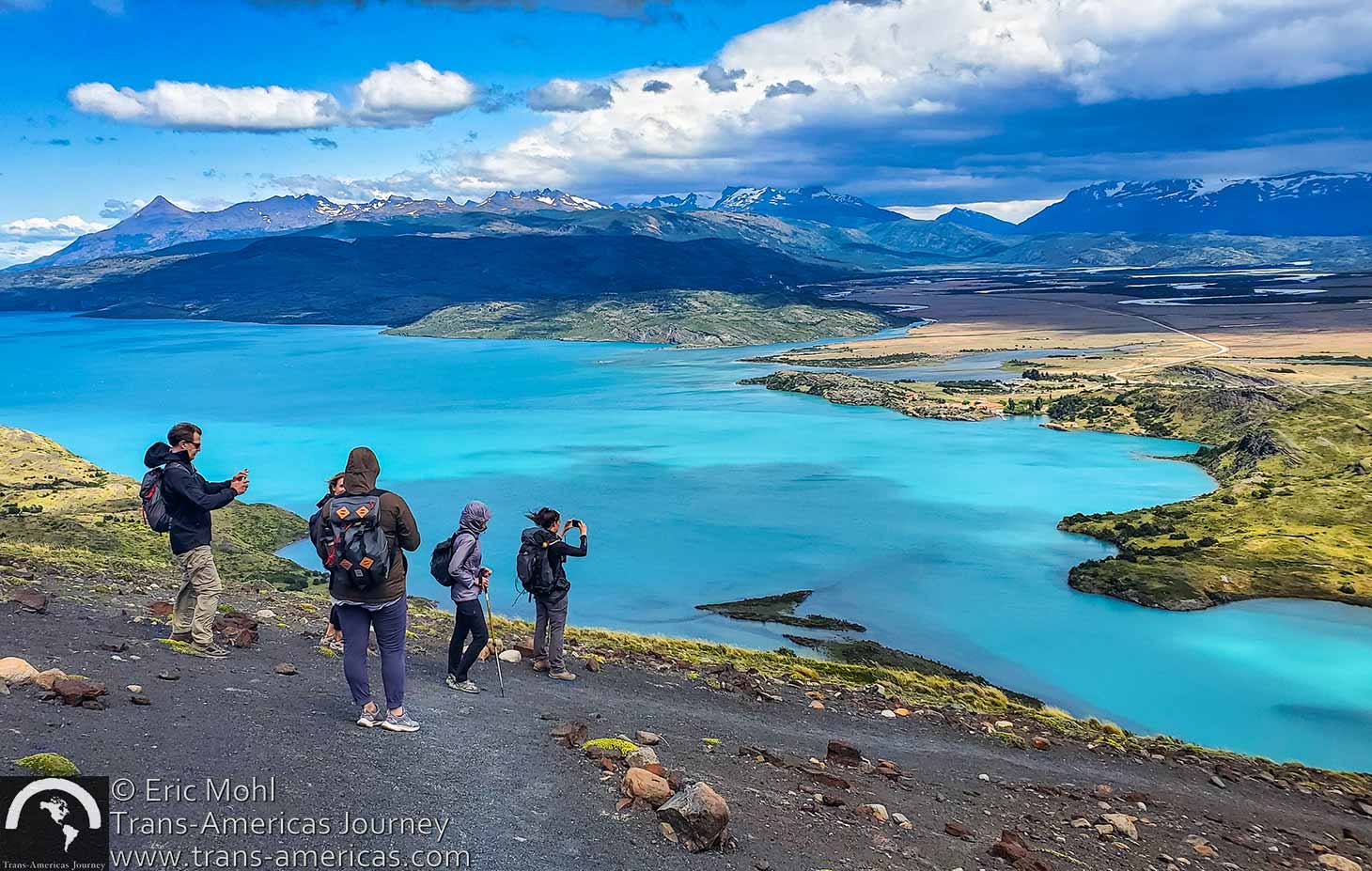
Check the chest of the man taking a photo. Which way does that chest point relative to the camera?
to the viewer's right

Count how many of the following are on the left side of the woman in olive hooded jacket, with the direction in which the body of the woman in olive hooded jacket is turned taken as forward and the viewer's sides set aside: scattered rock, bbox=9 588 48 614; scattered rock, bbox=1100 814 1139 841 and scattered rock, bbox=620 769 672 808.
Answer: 1

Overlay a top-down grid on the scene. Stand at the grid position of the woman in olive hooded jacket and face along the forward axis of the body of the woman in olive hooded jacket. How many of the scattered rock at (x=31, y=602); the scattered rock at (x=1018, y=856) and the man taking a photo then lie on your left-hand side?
2

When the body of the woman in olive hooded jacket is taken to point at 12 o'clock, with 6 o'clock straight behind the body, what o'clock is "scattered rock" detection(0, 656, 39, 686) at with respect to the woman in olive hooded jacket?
The scattered rock is roughly at 8 o'clock from the woman in olive hooded jacket.

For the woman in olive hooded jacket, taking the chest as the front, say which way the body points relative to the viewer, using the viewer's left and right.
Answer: facing away from the viewer and to the right of the viewer

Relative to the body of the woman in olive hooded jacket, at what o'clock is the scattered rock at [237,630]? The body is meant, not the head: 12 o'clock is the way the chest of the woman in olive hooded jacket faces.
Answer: The scattered rock is roughly at 10 o'clock from the woman in olive hooded jacket.

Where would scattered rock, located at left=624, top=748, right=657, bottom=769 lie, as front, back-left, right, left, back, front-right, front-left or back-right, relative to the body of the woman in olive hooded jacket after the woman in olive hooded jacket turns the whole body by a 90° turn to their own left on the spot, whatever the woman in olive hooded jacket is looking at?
back-right

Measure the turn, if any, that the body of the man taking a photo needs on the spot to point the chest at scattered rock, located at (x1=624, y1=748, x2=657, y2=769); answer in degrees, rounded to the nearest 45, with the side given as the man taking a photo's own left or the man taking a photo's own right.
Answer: approximately 45° to the man taking a photo's own right

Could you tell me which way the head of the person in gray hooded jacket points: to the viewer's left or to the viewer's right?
to the viewer's right
